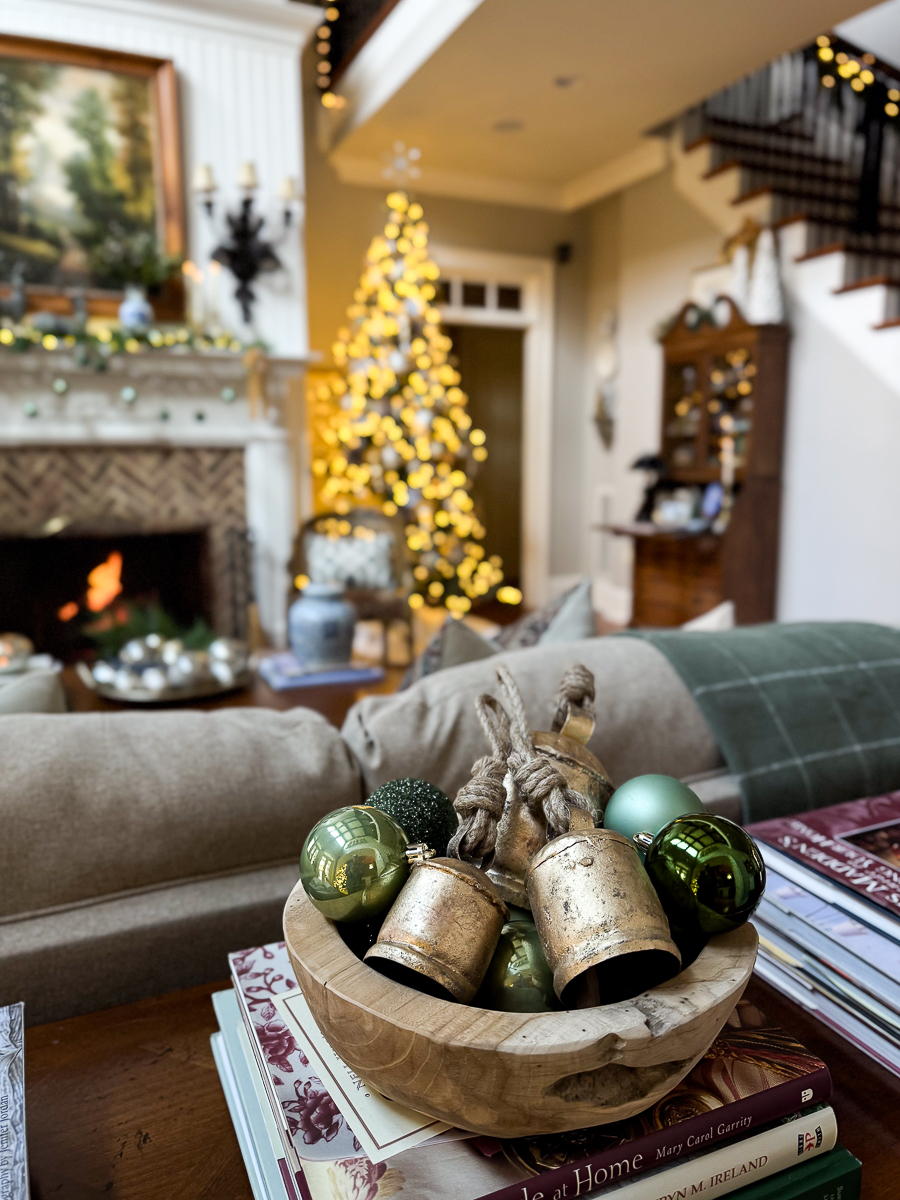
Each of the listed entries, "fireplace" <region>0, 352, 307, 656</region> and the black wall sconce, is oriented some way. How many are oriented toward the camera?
2

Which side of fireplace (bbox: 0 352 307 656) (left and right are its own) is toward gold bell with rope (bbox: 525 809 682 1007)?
front

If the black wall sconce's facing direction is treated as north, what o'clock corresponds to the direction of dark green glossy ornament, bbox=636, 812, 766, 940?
The dark green glossy ornament is roughly at 12 o'clock from the black wall sconce.

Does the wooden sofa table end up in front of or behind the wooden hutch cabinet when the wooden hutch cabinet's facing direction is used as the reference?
in front

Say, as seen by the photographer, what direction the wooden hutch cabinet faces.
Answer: facing the viewer and to the left of the viewer

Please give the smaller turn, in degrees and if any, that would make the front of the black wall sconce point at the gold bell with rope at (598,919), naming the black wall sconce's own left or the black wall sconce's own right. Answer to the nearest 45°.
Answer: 0° — it already faces it

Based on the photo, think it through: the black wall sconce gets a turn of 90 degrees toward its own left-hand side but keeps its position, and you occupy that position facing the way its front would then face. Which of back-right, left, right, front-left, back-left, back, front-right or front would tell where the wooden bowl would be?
right

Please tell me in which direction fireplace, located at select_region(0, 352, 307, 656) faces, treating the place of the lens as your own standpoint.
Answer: facing the viewer

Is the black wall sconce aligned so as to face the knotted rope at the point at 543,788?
yes

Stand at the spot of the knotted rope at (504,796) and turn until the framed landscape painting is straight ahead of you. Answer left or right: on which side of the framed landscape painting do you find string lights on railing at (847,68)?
right

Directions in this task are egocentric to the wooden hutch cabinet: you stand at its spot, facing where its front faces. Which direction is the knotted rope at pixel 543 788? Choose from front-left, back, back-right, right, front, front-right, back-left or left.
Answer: front-left

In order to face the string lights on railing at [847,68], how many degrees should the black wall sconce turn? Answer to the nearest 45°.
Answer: approximately 90° to its left

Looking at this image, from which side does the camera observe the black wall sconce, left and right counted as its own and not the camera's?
front

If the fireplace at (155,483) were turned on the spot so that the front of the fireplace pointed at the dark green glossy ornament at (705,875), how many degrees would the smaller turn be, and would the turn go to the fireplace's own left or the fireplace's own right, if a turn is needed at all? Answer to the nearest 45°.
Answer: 0° — it already faces it

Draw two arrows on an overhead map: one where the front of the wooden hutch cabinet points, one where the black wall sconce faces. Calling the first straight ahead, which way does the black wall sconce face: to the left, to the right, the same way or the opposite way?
to the left

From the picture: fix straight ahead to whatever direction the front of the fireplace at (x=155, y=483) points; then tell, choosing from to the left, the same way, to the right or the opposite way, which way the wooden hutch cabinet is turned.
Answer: to the right

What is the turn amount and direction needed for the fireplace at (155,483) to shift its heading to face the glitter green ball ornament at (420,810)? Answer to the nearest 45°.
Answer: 0° — it already faces it

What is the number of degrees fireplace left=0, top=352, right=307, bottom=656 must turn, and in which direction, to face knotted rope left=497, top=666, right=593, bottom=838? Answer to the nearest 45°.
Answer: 0° — it already faces it
